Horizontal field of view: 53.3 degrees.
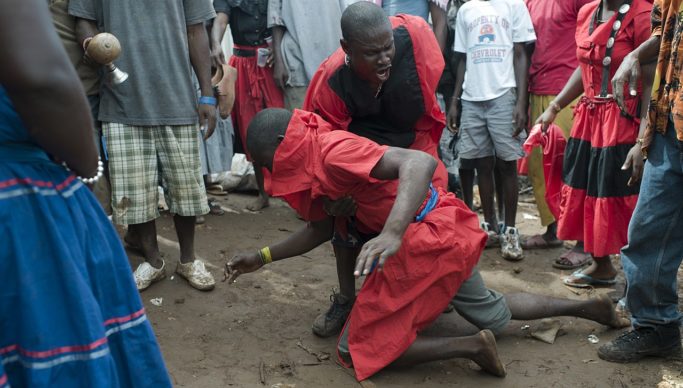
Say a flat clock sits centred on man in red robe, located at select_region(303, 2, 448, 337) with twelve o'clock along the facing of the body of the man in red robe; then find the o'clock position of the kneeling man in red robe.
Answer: The kneeling man in red robe is roughly at 12 o'clock from the man in red robe.

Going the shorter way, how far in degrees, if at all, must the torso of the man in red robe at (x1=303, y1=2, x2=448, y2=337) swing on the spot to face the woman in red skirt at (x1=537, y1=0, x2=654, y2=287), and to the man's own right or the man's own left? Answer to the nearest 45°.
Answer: approximately 90° to the man's own left

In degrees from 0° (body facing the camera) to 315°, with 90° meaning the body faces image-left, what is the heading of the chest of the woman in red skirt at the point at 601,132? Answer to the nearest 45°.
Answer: approximately 45°

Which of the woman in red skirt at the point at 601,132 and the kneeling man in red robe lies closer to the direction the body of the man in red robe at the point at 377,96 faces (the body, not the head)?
the kneeling man in red robe
